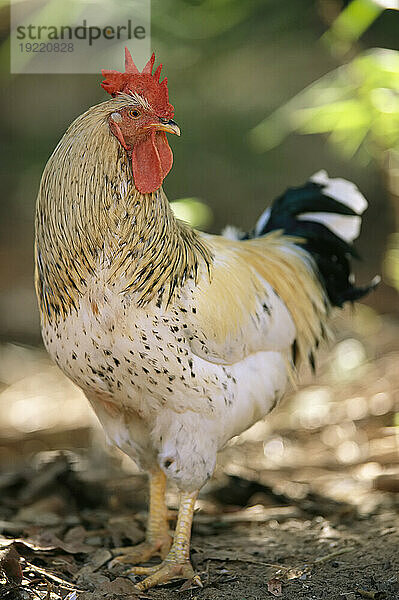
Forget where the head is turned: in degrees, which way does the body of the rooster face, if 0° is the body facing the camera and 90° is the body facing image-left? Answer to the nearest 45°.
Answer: approximately 45°
